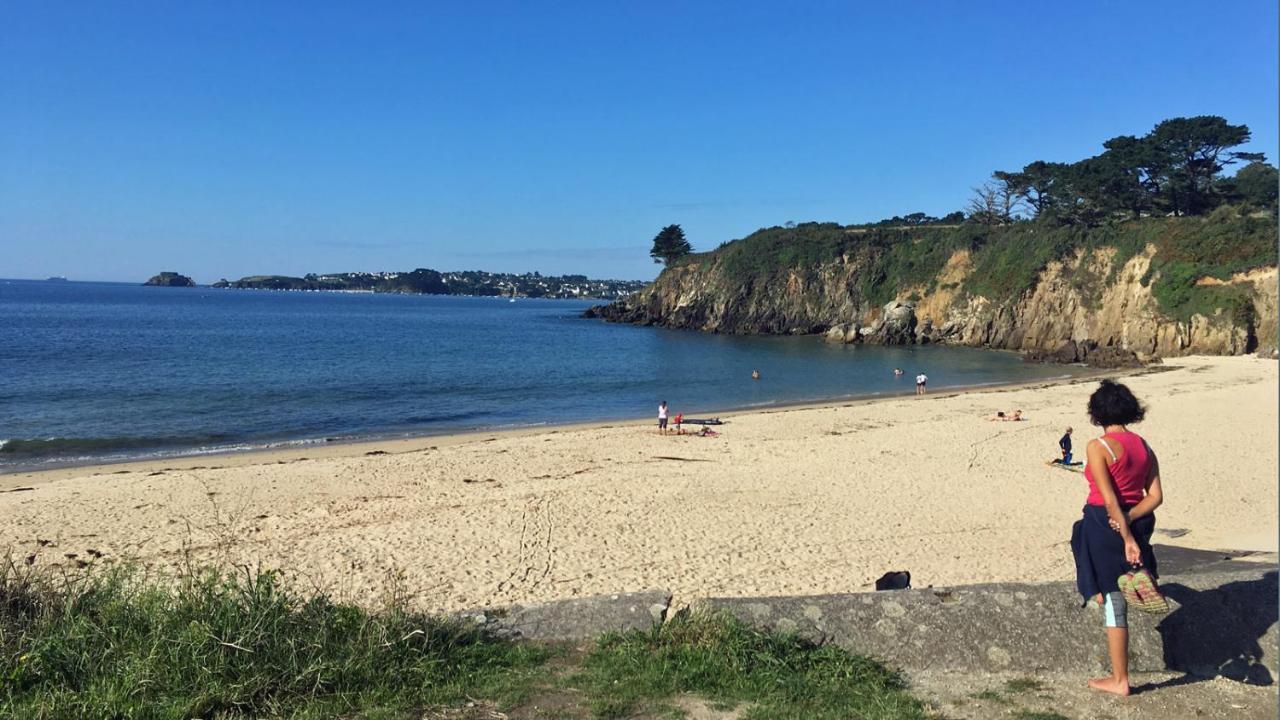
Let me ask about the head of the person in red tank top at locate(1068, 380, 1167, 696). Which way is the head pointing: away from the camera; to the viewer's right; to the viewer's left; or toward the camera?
away from the camera

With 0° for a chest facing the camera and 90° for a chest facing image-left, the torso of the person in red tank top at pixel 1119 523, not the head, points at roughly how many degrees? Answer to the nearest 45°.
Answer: approximately 135°
